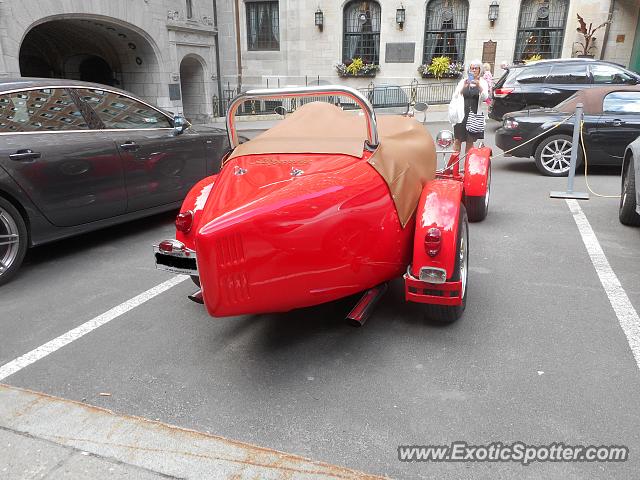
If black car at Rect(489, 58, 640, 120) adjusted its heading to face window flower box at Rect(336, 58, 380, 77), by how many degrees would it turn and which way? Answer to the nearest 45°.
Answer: approximately 135° to its left

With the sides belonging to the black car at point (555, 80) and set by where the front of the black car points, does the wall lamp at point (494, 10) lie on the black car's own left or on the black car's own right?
on the black car's own left

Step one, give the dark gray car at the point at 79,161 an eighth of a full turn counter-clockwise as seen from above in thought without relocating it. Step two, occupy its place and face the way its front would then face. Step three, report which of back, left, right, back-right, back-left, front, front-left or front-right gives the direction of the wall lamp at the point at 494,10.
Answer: front-right

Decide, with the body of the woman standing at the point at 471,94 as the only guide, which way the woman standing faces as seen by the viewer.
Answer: toward the camera

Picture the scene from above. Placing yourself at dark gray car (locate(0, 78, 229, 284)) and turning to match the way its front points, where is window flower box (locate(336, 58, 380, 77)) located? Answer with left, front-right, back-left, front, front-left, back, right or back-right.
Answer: front

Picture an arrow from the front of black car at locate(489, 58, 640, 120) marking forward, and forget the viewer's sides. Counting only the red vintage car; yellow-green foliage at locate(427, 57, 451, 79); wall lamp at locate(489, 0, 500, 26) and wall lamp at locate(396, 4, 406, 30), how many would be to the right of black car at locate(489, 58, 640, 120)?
1

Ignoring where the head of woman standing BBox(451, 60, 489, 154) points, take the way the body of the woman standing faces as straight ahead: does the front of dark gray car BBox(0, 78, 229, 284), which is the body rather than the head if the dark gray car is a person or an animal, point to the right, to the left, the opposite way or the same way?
the opposite way

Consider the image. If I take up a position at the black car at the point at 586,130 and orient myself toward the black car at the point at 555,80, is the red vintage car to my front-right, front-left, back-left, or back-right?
back-left

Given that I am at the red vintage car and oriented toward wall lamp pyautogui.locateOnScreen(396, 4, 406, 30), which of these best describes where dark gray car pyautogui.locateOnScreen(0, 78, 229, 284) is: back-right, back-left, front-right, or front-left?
front-left

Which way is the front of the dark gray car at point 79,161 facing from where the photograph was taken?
facing away from the viewer and to the right of the viewer

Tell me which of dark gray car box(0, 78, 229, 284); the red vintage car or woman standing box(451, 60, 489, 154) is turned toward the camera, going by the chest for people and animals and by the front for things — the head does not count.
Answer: the woman standing

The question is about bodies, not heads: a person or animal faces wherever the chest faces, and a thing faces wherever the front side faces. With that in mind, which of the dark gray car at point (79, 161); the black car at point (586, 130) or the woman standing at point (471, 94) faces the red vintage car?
the woman standing

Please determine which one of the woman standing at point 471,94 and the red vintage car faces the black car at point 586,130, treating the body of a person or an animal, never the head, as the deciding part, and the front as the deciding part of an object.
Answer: the red vintage car

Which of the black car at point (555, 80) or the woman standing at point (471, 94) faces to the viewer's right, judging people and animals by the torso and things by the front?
the black car

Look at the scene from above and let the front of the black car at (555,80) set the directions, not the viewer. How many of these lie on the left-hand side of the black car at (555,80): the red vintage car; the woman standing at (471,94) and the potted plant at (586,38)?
1

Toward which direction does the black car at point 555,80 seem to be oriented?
to the viewer's right

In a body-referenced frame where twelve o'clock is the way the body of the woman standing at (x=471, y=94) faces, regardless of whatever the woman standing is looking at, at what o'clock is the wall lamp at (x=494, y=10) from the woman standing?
The wall lamp is roughly at 6 o'clock from the woman standing.

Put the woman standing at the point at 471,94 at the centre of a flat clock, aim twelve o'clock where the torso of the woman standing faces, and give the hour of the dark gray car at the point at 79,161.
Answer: The dark gray car is roughly at 1 o'clock from the woman standing.
